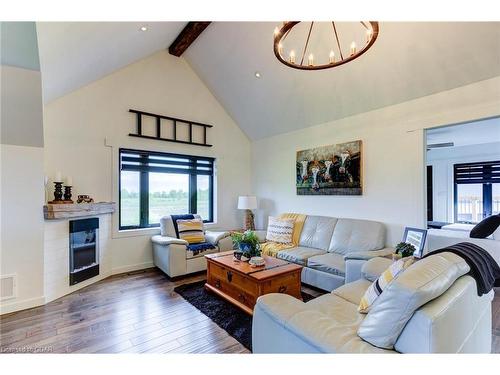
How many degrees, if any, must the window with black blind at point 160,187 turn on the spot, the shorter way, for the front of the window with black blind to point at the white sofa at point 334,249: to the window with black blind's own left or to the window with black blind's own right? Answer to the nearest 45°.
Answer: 0° — it already faces it

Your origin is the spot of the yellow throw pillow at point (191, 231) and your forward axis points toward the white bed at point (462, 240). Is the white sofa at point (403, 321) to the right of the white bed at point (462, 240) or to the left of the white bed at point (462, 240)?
right

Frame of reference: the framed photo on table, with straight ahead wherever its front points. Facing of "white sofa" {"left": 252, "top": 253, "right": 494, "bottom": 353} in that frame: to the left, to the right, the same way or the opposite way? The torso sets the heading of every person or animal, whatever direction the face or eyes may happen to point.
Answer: to the right

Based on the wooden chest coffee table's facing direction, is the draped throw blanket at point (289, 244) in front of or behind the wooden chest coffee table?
behind

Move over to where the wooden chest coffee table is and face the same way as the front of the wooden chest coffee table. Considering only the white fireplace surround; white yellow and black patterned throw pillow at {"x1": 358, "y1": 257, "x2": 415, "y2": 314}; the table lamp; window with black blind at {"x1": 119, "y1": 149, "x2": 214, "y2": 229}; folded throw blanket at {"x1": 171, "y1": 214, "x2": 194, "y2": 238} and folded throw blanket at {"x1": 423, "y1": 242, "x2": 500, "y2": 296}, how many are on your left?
2

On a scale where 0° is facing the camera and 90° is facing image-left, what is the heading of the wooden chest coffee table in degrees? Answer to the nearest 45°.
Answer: approximately 45°

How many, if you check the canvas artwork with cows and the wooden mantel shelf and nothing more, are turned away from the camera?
0

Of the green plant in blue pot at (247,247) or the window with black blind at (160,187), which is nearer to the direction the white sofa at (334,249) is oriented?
the green plant in blue pot

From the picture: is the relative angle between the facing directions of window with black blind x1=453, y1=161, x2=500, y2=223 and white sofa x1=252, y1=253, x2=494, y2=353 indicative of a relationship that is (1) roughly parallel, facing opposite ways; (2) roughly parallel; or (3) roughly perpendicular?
roughly perpendicular

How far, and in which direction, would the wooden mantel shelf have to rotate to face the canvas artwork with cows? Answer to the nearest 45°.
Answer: approximately 45° to its left
